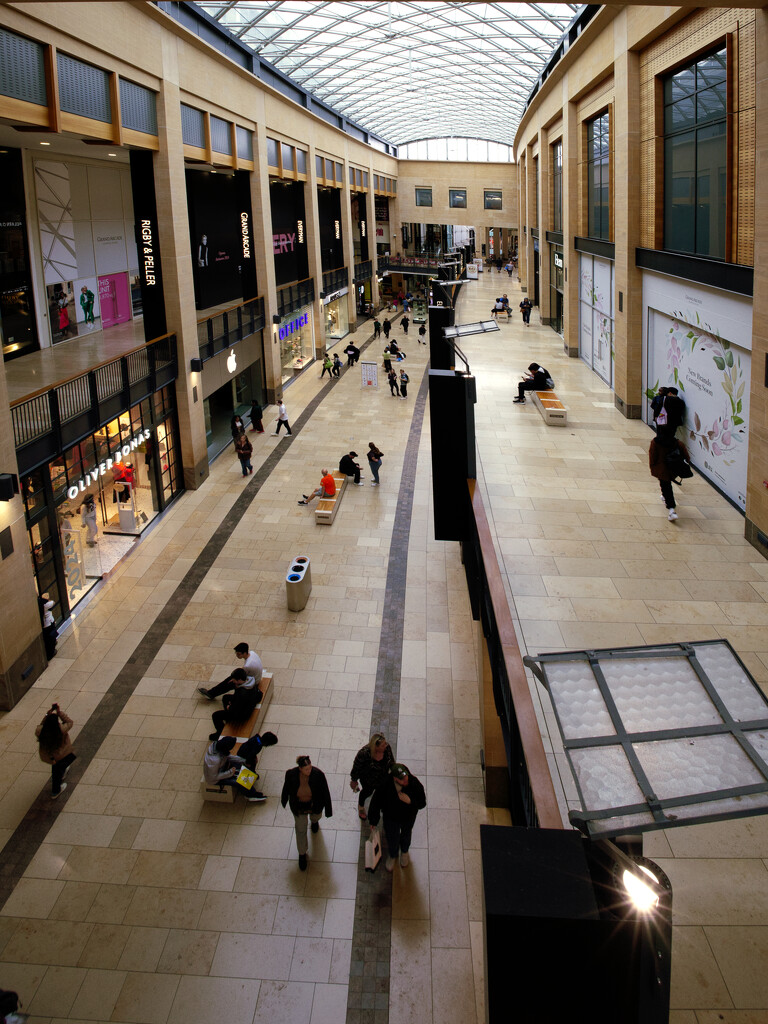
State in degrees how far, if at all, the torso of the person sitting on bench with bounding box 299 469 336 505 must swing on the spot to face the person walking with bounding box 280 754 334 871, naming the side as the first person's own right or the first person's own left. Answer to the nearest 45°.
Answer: approximately 90° to the first person's own left

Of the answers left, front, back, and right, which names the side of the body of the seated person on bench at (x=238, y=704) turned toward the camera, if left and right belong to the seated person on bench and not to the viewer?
left

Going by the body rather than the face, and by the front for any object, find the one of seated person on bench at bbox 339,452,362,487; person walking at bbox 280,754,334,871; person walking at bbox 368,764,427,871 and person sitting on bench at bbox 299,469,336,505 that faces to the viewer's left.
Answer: the person sitting on bench

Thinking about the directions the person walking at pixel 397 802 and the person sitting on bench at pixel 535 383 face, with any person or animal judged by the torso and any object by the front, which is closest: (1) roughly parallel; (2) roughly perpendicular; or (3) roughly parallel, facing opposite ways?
roughly perpendicular

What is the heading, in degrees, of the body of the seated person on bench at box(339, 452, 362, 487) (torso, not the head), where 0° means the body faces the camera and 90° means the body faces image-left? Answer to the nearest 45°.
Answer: approximately 270°

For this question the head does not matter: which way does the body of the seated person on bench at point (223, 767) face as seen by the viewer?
to the viewer's right

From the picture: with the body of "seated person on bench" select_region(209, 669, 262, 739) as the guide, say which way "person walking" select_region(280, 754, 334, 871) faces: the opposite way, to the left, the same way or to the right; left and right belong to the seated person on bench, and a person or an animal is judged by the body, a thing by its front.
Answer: to the left

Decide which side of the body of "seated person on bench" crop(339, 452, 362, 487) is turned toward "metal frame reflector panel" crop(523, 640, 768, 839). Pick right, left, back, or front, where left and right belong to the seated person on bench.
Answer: right

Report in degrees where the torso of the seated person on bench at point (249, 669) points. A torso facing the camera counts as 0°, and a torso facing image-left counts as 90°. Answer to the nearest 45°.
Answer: approximately 90°

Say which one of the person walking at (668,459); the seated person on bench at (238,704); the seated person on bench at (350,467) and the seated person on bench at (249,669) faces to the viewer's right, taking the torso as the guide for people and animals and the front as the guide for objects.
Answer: the seated person on bench at (350,467)

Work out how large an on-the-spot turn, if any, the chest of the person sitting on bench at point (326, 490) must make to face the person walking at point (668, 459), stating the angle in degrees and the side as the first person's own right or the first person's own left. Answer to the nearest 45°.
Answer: approximately 135° to the first person's own left

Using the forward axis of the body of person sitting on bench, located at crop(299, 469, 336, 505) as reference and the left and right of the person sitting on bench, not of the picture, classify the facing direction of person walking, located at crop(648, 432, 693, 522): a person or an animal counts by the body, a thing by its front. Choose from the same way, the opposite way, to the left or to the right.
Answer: to the right
